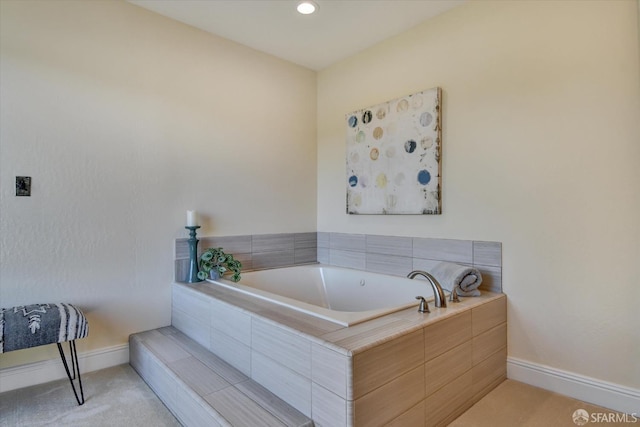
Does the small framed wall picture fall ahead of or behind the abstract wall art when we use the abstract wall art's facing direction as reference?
ahead

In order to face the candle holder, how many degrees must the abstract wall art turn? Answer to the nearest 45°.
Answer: approximately 45° to its right

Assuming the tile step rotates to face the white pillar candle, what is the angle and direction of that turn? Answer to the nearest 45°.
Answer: approximately 135° to its right

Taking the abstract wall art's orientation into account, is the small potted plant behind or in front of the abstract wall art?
in front

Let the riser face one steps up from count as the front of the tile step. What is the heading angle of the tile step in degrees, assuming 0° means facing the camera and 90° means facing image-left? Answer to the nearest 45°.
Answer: approximately 45°

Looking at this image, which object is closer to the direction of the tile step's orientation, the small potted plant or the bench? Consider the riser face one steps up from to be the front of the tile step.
the bench
